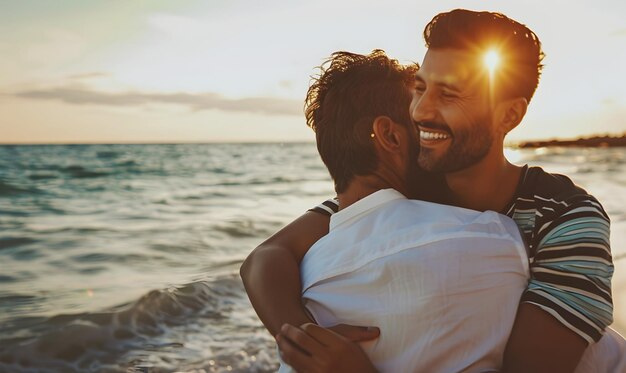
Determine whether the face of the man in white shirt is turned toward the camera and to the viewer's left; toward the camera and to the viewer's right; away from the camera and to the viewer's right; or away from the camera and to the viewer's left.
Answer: away from the camera and to the viewer's right

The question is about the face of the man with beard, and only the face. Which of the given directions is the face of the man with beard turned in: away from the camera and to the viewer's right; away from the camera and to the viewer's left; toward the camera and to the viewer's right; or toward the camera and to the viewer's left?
toward the camera and to the viewer's left

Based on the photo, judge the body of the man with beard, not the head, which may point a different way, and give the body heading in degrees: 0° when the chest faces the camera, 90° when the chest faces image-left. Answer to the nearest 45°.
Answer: approximately 45°
